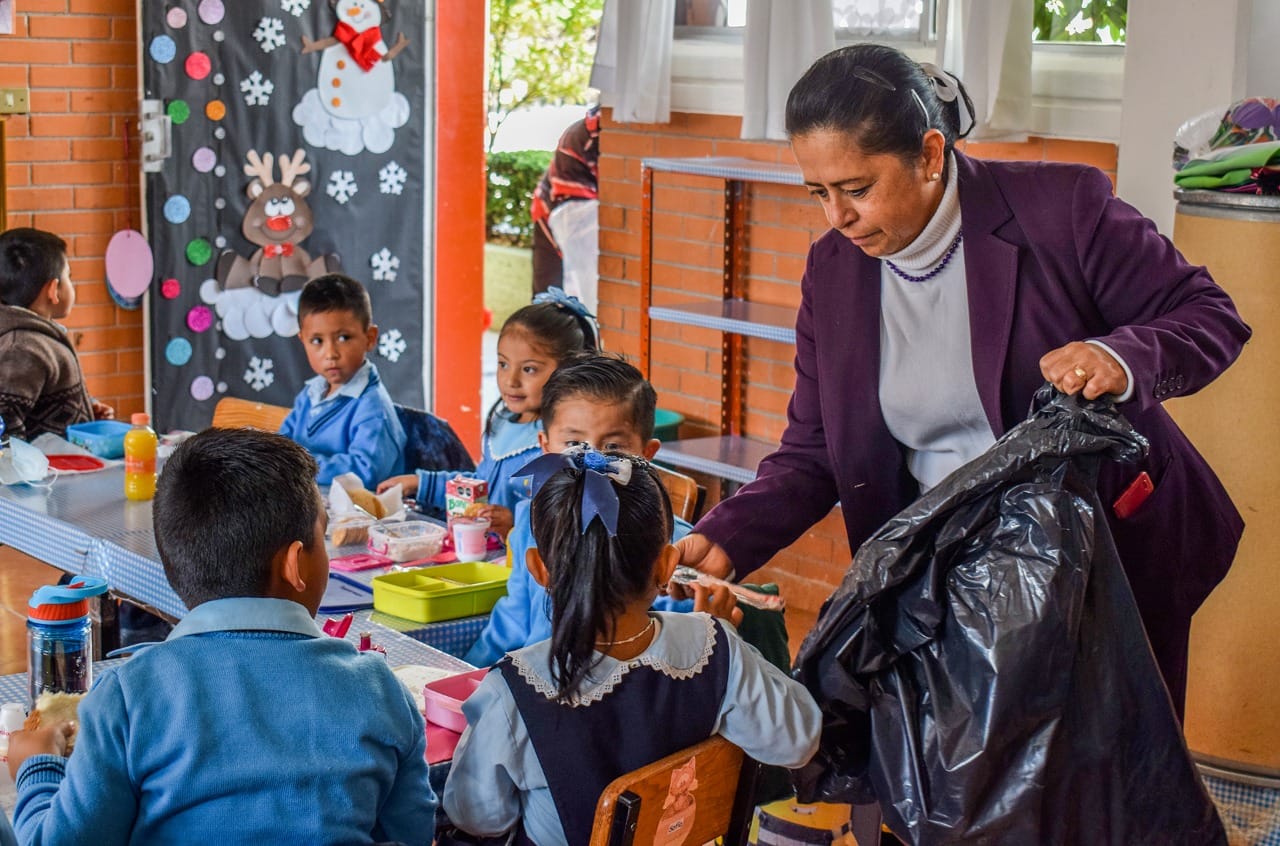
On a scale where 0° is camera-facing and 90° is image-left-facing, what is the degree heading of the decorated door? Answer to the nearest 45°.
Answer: approximately 0°

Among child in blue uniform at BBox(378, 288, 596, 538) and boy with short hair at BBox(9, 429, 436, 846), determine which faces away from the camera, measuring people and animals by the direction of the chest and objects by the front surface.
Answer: the boy with short hair

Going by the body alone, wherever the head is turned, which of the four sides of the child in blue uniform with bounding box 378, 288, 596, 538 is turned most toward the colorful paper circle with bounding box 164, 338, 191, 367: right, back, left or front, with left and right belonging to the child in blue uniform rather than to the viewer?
right

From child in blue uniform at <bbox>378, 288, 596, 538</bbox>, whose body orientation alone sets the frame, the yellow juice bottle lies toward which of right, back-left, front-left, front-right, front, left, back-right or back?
front-right

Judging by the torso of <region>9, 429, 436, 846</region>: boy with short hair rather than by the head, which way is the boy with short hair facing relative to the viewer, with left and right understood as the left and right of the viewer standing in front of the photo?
facing away from the viewer

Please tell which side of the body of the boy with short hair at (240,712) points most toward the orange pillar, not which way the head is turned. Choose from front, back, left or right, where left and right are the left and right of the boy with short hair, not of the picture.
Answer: front

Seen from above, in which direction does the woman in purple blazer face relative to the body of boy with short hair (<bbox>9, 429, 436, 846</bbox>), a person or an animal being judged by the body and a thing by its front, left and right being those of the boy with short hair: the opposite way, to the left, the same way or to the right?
to the left

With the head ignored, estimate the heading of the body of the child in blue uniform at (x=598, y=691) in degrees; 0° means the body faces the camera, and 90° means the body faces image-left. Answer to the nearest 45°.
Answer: approximately 180°

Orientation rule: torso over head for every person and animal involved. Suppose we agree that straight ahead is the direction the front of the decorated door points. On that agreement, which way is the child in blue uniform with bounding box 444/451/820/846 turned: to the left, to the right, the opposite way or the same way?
the opposite way

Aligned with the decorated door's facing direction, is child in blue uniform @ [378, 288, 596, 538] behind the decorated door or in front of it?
in front

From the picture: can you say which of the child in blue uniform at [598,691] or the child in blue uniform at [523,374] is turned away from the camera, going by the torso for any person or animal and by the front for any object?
the child in blue uniform at [598,691]

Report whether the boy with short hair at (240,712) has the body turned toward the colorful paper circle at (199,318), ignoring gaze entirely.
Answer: yes

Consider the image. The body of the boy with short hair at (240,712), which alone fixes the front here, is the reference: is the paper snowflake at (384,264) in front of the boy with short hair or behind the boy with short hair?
in front

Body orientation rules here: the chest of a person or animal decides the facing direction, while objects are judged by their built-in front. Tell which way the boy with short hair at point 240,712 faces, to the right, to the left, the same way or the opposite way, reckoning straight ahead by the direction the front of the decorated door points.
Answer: the opposite way
